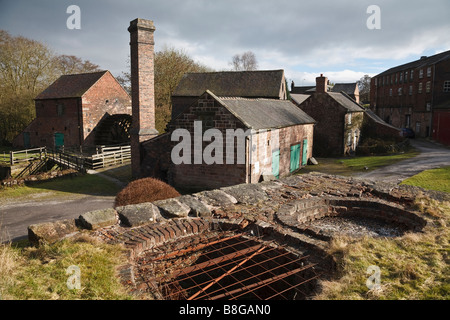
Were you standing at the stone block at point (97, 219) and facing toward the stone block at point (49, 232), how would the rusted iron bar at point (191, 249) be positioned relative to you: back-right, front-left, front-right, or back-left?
back-left

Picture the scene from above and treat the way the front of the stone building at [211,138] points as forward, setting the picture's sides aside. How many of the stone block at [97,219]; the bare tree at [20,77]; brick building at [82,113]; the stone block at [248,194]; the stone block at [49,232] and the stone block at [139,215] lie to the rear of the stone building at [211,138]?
2

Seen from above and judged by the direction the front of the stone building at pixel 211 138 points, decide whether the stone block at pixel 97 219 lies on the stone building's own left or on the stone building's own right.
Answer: on the stone building's own right

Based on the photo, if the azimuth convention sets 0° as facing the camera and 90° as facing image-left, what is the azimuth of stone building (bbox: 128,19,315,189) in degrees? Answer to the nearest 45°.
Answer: approximately 315°

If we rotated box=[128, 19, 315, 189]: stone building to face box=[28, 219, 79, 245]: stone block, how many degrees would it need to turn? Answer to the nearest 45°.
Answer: approximately 45° to its right

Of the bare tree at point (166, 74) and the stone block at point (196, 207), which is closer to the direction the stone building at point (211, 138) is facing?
the stone block

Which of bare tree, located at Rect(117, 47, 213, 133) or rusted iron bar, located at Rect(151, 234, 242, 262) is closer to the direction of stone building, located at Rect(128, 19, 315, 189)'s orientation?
the rusted iron bar

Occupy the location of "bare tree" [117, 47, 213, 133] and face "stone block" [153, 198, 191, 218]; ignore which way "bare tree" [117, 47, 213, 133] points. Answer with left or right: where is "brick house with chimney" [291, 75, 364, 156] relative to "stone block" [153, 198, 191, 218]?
left

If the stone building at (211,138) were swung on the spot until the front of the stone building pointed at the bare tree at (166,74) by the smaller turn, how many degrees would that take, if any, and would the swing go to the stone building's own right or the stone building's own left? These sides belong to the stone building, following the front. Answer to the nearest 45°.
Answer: approximately 135° to the stone building's own left

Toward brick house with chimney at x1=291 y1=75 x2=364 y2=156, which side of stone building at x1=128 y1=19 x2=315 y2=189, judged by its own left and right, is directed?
left

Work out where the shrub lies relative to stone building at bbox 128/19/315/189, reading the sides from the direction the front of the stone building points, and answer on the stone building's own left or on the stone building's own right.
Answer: on the stone building's own right

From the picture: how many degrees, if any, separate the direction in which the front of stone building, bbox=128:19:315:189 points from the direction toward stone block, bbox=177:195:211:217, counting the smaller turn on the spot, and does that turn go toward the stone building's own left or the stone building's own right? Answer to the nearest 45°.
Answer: approximately 45° to the stone building's own right

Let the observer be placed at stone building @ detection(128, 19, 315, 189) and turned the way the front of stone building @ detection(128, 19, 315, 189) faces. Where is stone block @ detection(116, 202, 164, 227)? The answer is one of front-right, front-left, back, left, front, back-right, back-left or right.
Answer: front-right

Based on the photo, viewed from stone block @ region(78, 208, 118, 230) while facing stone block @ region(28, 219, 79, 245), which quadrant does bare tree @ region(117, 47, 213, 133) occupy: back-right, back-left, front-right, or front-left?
back-right

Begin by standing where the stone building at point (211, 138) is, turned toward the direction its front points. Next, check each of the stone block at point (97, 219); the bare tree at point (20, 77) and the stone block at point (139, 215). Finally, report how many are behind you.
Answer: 1

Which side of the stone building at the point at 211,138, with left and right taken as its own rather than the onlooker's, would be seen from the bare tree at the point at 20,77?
back

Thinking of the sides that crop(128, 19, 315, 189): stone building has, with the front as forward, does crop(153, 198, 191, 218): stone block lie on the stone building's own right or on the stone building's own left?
on the stone building's own right
